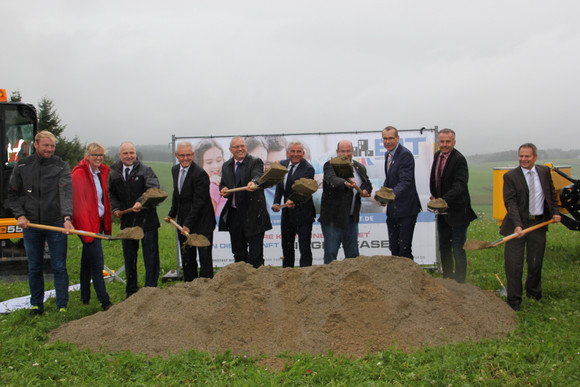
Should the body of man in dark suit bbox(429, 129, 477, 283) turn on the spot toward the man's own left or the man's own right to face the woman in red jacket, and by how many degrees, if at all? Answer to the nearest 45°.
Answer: approximately 45° to the man's own right

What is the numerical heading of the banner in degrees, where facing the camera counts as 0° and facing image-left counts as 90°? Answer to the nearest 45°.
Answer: approximately 0°

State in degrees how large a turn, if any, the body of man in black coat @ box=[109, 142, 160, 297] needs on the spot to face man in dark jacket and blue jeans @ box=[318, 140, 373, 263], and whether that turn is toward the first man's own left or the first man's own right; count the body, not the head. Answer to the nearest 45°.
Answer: approximately 90° to the first man's own left

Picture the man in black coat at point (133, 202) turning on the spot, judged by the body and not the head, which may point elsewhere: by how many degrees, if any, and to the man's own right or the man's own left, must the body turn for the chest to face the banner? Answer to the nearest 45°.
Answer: approximately 90° to the man's own left

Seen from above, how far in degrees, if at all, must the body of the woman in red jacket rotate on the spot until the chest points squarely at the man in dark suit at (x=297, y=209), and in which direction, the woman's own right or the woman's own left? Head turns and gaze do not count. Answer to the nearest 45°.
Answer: approximately 45° to the woman's own left

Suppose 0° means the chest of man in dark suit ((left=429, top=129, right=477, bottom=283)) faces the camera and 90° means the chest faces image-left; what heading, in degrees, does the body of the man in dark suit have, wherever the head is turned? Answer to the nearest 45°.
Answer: approximately 45°

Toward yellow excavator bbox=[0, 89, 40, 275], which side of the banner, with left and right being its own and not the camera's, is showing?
right
